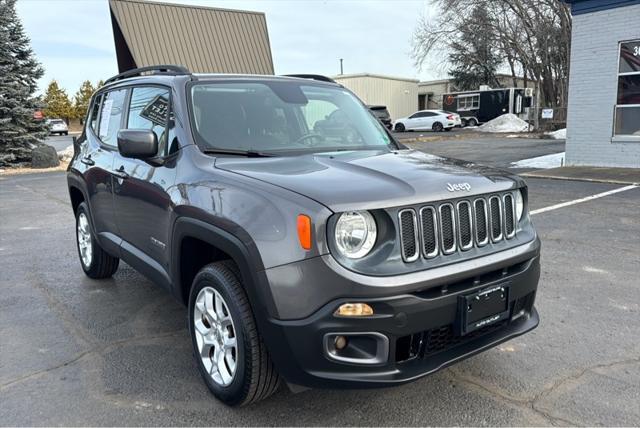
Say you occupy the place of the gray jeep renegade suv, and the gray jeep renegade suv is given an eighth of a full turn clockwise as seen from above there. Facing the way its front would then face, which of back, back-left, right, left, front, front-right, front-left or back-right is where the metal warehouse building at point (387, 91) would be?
back

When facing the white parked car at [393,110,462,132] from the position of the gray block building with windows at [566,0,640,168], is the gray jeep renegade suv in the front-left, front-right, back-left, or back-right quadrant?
back-left

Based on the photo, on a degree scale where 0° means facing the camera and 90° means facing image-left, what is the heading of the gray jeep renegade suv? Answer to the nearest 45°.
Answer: approximately 315°

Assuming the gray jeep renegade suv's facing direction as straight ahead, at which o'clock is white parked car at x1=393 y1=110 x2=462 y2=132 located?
The white parked car is roughly at 8 o'clock from the gray jeep renegade suv.

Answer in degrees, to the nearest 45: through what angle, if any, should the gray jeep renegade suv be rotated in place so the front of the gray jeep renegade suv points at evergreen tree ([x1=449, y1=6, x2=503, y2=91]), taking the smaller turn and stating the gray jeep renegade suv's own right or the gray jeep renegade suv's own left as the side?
approximately 135° to the gray jeep renegade suv's own left

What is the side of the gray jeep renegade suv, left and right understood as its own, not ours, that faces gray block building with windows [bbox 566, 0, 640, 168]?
left

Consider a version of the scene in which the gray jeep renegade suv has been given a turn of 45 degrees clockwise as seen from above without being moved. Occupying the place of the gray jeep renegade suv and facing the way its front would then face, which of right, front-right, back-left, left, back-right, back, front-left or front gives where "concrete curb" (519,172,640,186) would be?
back-left

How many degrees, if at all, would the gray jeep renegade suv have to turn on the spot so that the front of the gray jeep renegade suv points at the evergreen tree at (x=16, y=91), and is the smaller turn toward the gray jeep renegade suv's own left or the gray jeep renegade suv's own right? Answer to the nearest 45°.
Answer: approximately 180°
